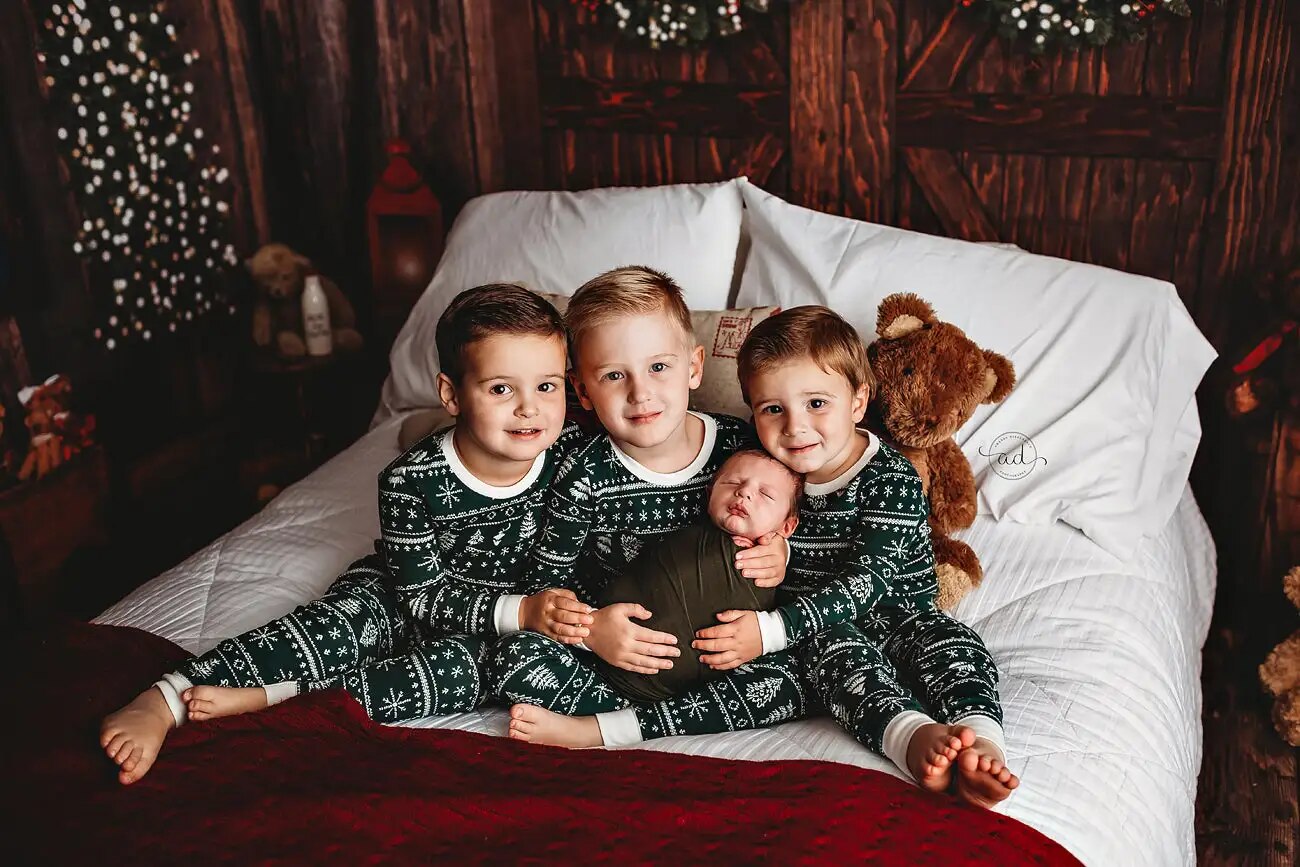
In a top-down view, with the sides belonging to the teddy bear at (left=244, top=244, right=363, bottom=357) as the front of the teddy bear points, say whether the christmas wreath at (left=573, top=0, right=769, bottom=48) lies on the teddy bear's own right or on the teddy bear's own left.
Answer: on the teddy bear's own left

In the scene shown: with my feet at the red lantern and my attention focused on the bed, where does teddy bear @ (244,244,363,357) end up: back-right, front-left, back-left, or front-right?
back-right

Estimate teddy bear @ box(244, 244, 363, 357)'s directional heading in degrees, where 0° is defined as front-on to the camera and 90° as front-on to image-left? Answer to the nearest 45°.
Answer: approximately 0°

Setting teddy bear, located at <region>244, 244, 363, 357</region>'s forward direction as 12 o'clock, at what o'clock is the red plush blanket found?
The red plush blanket is roughly at 12 o'clock from the teddy bear.

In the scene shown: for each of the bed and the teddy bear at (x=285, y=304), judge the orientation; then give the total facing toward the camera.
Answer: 2

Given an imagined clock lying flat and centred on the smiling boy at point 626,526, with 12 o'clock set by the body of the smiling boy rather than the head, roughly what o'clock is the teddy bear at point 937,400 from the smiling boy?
The teddy bear is roughly at 8 o'clock from the smiling boy.

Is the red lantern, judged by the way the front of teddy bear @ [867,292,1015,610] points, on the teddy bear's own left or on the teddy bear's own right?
on the teddy bear's own right

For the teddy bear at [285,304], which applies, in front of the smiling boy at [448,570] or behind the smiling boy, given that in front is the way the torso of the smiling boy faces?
behind

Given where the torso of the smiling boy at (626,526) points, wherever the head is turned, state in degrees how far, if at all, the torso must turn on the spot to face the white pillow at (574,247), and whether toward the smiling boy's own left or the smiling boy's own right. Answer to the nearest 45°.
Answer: approximately 180°
